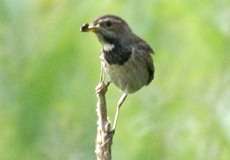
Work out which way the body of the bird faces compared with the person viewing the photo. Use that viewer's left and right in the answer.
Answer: facing the viewer and to the left of the viewer
